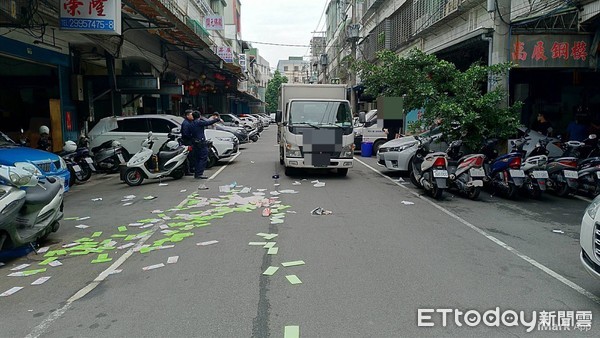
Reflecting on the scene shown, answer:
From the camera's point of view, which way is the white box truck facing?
toward the camera

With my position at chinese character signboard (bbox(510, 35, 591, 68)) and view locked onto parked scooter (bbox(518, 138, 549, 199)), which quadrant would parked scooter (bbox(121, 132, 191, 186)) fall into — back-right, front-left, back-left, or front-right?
front-right

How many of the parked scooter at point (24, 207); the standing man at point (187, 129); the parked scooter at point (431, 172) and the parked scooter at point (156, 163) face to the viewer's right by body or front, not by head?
1

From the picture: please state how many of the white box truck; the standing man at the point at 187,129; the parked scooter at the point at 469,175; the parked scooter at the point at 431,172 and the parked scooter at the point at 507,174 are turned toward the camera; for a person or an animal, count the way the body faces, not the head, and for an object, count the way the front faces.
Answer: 1

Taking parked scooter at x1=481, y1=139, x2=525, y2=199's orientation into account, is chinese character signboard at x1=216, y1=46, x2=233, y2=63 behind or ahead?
ahead

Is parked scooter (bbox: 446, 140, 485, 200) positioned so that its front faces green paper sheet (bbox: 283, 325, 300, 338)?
no

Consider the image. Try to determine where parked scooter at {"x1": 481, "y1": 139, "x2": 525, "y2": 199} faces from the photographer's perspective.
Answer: facing away from the viewer and to the left of the viewer

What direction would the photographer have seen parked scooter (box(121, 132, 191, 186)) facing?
facing the viewer and to the left of the viewer

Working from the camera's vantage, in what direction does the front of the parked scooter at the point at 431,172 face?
facing away from the viewer and to the left of the viewer

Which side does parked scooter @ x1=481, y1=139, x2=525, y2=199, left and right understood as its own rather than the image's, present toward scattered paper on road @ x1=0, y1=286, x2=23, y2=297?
left

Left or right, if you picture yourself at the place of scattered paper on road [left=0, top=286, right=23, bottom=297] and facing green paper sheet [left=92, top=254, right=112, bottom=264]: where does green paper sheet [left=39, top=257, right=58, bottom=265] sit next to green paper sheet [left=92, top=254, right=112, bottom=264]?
left

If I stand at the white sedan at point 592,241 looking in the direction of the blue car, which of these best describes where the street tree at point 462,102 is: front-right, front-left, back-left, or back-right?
front-right

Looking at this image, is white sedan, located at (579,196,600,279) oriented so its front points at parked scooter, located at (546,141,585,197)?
no

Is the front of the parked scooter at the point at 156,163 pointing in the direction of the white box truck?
no

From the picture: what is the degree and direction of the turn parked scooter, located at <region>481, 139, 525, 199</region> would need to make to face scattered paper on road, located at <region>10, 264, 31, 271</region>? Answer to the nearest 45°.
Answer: approximately 90° to its left

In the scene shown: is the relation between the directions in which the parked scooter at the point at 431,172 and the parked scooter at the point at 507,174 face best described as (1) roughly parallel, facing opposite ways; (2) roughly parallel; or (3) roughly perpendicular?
roughly parallel

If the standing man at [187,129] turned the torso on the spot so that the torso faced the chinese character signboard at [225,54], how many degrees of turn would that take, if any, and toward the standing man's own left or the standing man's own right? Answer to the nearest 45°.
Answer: approximately 90° to the standing man's own left

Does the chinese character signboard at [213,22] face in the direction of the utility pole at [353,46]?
no
